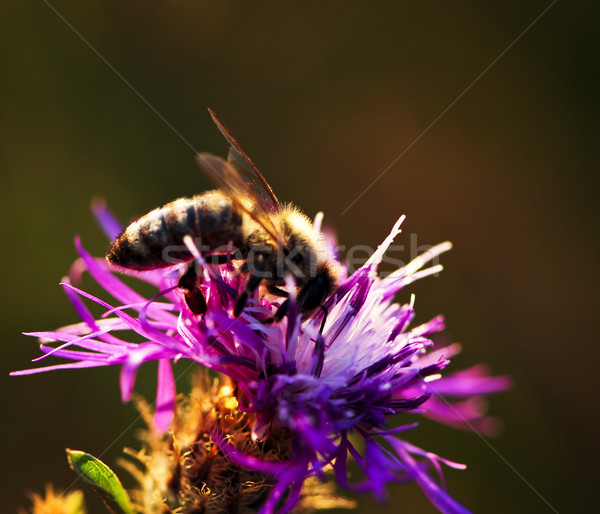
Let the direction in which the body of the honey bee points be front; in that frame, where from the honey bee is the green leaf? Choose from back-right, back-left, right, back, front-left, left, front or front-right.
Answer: back

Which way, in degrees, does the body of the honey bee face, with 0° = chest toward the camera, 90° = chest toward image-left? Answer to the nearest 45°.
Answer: approximately 270°
